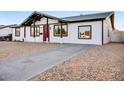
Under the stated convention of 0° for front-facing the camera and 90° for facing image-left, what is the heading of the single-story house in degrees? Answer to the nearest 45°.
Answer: approximately 45°
